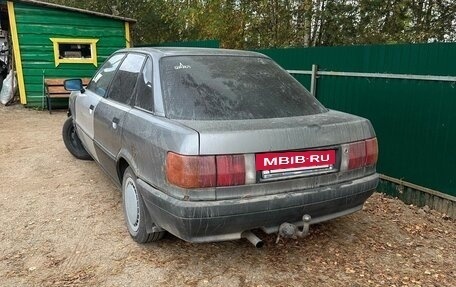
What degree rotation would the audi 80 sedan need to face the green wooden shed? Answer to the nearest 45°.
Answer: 0° — it already faces it

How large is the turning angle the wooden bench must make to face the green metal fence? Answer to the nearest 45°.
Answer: approximately 45° to its left

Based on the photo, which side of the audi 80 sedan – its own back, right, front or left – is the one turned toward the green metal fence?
right

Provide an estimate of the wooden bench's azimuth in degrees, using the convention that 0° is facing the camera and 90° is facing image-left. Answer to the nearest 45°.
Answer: approximately 0°

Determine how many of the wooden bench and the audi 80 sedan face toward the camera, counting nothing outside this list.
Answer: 1

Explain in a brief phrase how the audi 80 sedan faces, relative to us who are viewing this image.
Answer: facing away from the viewer and to the left of the viewer

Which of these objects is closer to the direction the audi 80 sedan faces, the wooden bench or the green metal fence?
the wooden bench

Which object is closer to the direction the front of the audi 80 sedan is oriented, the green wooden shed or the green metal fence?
the green wooden shed

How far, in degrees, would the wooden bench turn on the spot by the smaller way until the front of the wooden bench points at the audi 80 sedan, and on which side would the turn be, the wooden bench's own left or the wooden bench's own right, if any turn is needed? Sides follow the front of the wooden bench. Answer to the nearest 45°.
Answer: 0° — it already faces it

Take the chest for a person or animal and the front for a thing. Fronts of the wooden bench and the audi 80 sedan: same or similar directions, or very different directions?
very different directions
